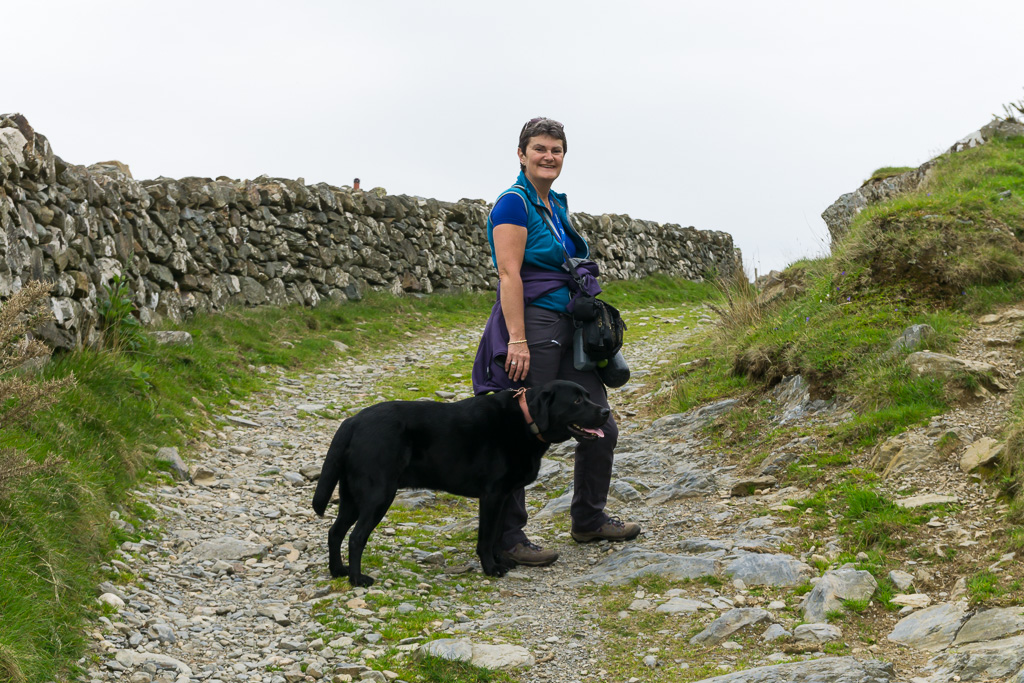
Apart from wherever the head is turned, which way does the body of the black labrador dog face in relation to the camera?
to the viewer's right

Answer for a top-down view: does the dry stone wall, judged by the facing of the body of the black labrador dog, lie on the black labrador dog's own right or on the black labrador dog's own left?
on the black labrador dog's own left

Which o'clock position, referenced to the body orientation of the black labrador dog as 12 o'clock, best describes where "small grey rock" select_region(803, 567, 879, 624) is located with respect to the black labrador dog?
The small grey rock is roughly at 1 o'clock from the black labrador dog.

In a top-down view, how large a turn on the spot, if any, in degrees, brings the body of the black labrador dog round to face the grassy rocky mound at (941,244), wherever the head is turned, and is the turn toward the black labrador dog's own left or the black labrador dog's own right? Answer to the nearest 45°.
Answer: approximately 45° to the black labrador dog's own left

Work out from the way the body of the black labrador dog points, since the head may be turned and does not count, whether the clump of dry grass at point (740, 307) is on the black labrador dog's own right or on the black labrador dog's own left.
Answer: on the black labrador dog's own left

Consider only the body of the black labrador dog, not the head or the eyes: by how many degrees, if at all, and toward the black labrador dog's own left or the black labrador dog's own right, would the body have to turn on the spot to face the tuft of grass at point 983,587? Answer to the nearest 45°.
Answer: approximately 45° to the black labrador dog's own right
